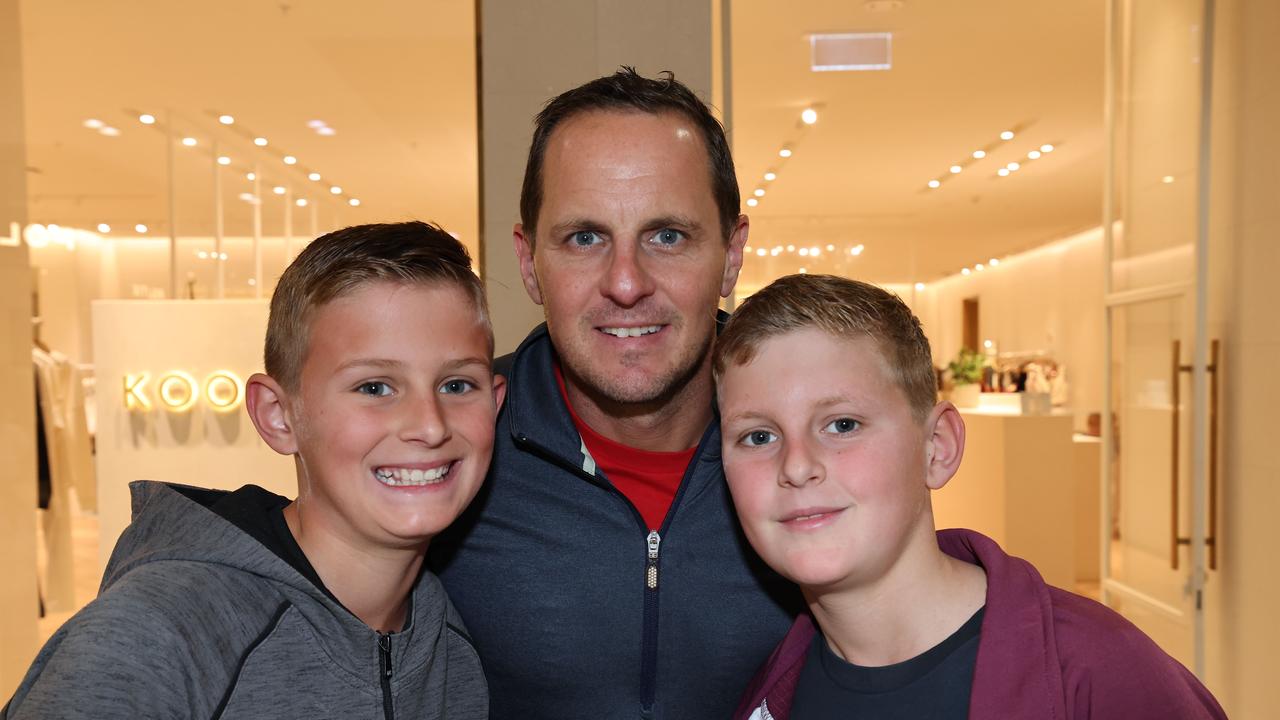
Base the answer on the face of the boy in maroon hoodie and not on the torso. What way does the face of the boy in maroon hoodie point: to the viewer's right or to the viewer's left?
to the viewer's left

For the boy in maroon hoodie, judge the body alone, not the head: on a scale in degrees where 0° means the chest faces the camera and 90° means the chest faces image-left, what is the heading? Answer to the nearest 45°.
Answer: approximately 45°

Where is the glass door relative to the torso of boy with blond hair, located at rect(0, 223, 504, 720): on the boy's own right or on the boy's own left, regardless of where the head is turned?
on the boy's own left

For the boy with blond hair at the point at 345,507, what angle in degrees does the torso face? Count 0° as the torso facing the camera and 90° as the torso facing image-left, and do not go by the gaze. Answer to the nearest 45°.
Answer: approximately 315°

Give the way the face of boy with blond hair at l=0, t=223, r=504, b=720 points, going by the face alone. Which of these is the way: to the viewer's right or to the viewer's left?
to the viewer's right

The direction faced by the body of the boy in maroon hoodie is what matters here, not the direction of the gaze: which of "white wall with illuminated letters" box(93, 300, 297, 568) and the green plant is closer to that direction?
the white wall with illuminated letters

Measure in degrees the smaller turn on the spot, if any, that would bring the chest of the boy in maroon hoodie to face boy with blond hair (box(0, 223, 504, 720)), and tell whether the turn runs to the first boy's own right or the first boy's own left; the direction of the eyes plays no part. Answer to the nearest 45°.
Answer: approximately 45° to the first boy's own right

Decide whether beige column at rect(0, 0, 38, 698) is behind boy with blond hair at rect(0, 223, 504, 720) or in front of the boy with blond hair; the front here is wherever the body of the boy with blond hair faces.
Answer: behind

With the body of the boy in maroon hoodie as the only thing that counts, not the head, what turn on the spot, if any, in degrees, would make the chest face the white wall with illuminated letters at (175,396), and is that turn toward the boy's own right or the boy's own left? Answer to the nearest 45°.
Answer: approximately 90° to the boy's own right
